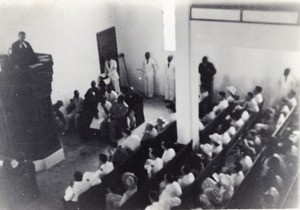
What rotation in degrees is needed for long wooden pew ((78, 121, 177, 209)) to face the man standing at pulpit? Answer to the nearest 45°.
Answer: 0° — it already faces them

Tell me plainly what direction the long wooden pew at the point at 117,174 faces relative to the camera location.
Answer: facing away from the viewer and to the left of the viewer

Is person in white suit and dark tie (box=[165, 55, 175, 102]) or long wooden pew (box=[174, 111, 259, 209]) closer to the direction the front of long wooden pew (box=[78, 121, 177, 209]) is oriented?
the person in white suit and dark tie

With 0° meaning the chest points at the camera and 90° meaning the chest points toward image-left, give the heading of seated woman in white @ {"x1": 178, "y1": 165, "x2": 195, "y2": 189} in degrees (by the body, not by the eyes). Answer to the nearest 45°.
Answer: approximately 135°

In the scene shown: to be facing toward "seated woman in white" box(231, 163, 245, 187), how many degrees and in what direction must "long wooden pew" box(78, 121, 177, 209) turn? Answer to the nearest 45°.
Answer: approximately 135° to its right

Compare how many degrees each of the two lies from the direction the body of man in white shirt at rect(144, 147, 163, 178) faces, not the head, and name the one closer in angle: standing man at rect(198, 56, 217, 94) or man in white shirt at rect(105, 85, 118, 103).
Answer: the man in white shirt

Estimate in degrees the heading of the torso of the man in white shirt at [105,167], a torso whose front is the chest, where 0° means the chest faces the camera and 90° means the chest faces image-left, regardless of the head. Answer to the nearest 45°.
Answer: approximately 135°

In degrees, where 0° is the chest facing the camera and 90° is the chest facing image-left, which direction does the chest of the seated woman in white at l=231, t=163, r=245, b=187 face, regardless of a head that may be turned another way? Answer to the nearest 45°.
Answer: approximately 135°
